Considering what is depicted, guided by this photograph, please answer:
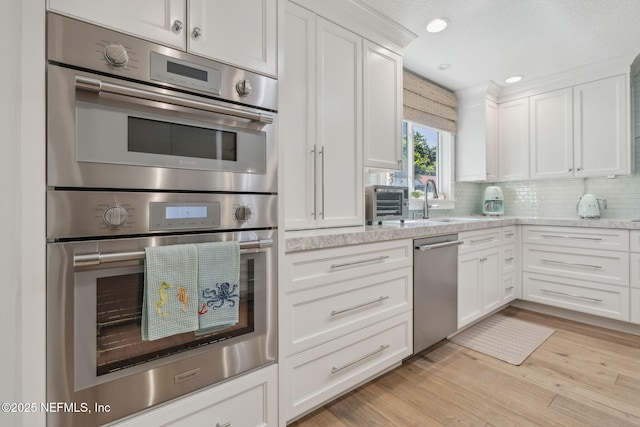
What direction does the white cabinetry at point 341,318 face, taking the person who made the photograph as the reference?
facing the viewer and to the right of the viewer

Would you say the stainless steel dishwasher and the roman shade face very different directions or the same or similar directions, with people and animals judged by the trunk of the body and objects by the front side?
same or similar directions

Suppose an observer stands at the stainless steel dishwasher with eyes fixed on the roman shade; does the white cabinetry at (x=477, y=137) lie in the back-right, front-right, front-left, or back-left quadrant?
front-right

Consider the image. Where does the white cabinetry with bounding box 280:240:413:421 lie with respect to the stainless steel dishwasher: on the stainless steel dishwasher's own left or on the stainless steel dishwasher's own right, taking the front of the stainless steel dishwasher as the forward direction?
on the stainless steel dishwasher's own right

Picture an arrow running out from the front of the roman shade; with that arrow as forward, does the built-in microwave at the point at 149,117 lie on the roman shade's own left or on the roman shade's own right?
on the roman shade's own right

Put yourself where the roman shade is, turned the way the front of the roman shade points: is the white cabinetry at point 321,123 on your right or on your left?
on your right

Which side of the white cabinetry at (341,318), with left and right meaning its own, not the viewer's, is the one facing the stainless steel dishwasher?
left

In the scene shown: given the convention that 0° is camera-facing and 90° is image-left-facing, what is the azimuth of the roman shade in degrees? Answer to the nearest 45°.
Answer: approximately 315°

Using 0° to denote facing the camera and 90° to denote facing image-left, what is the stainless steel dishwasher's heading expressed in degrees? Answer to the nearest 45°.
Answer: approximately 315°

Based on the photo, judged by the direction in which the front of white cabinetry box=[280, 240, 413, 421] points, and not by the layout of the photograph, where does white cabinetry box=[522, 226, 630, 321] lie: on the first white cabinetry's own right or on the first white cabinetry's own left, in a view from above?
on the first white cabinetry's own left

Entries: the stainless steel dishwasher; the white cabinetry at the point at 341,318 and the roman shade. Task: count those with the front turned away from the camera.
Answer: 0

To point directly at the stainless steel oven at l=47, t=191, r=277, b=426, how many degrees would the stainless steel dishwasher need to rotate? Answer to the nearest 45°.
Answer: approximately 90° to its right

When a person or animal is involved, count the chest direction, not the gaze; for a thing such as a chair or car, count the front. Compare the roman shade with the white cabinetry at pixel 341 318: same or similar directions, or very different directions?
same or similar directions

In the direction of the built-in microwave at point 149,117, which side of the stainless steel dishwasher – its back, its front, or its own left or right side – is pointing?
right

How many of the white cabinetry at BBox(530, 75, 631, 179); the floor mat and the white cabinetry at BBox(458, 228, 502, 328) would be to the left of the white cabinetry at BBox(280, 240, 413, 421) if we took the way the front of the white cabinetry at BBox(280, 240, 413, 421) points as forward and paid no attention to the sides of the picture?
3
